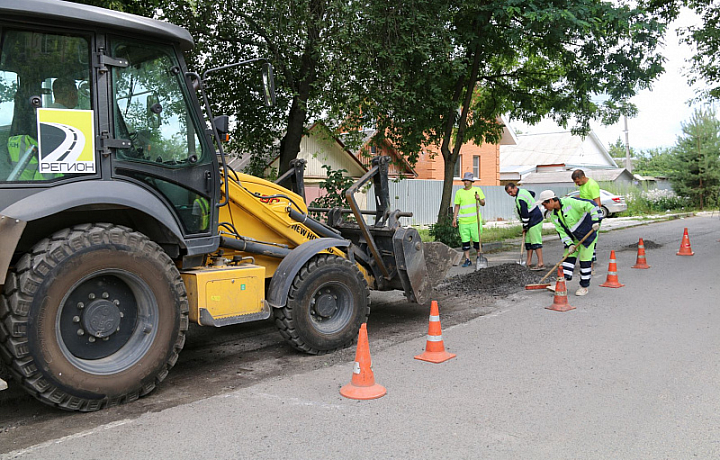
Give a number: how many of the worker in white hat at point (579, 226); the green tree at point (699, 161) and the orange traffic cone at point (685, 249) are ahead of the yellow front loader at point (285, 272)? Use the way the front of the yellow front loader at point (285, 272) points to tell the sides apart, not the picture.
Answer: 3

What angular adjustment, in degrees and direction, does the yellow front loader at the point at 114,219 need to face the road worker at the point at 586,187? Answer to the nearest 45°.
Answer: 0° — it already faces them

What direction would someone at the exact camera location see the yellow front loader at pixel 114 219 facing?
facing away from the viewer and to the right of the viewer

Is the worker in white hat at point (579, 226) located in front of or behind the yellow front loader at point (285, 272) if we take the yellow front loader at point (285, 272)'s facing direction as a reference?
in front

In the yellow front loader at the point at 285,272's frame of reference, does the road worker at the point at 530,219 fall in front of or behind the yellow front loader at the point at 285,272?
in front

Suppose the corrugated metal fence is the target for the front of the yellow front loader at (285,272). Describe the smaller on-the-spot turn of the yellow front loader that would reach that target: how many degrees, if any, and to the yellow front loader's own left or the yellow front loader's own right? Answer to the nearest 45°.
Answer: approximately 45° to the yellow front loader's own left

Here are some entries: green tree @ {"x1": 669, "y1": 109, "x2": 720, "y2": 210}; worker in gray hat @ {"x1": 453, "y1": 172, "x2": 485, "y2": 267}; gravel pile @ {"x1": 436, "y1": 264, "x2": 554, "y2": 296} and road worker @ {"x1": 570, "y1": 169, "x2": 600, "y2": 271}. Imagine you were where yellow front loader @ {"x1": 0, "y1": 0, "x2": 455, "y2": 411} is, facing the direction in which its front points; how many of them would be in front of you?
4

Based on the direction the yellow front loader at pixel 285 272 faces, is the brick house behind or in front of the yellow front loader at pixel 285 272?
in front

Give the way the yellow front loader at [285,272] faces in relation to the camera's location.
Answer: facing away from the viewer and to the right of the viewer

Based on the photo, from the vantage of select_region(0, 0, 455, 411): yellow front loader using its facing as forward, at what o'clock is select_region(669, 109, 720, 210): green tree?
The green tree is roughly at 12 o'clock from the yellow front loader.

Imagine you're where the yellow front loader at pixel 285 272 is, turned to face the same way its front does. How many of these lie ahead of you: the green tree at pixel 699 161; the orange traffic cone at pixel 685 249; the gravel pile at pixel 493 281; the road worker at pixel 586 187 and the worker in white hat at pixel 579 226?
5

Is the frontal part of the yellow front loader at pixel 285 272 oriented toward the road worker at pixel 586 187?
yes

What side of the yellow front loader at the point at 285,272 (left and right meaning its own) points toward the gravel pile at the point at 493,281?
front
